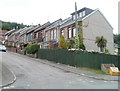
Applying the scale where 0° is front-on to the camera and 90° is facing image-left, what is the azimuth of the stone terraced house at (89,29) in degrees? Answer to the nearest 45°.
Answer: approximately 45°
